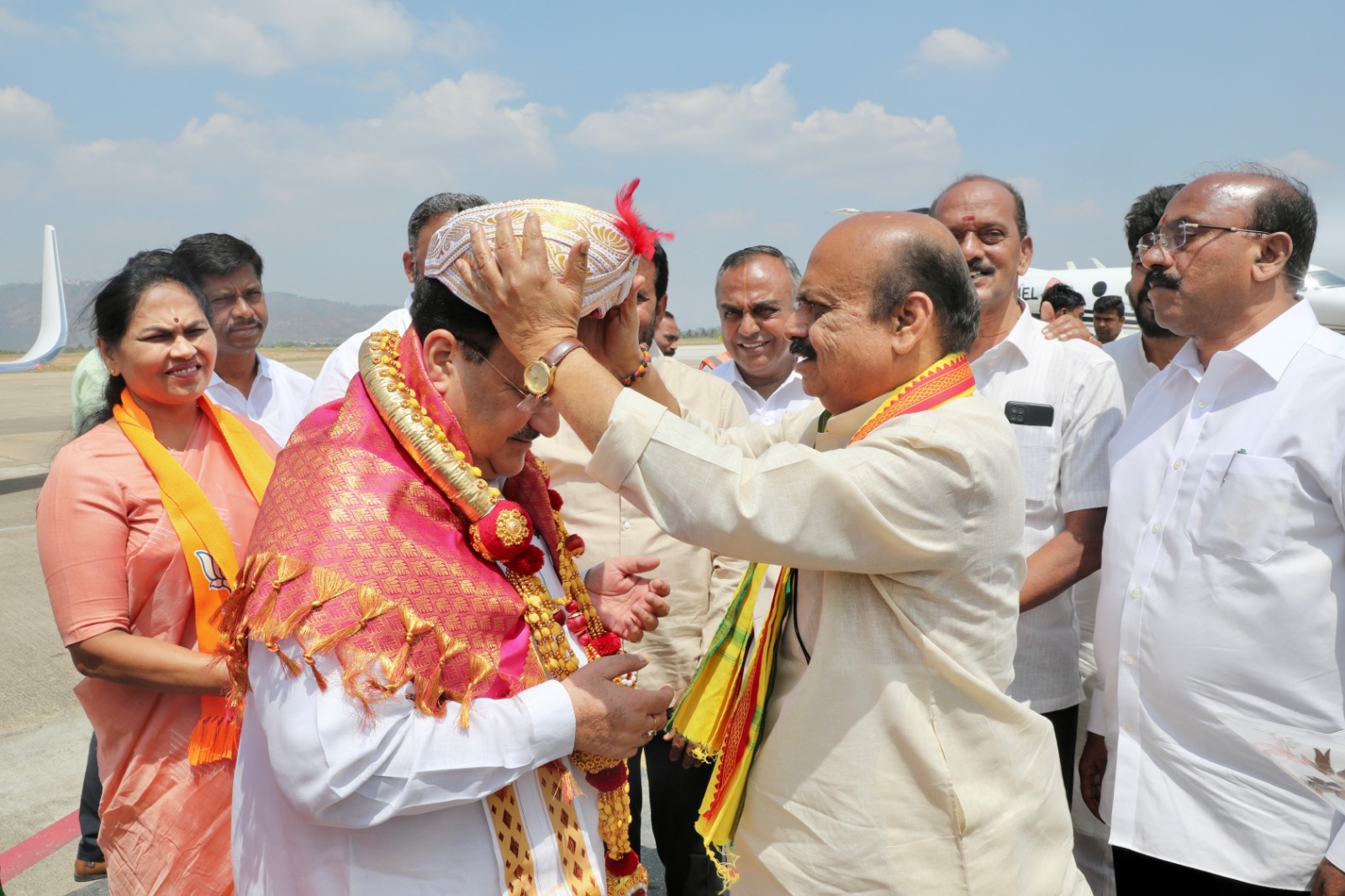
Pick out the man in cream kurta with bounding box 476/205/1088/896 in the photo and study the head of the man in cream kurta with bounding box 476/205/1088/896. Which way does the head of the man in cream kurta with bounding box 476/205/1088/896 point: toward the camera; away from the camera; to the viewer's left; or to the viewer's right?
to the viewer's left

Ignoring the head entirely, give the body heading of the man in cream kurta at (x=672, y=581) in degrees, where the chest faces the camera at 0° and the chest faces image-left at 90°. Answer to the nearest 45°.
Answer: approximately 45°

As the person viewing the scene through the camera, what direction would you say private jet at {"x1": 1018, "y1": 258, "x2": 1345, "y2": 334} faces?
facing to the right of the viewer

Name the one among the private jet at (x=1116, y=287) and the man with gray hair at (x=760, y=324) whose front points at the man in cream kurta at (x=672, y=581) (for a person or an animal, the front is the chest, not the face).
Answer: the man with gray hair

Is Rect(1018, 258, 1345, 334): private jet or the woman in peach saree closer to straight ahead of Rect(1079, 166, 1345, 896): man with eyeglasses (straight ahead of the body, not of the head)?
the woman in peach saree

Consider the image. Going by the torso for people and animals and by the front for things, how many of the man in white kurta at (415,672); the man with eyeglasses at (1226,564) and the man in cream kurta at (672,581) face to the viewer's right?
1

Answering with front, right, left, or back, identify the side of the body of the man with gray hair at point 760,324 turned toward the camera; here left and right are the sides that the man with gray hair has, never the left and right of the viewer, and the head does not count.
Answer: front

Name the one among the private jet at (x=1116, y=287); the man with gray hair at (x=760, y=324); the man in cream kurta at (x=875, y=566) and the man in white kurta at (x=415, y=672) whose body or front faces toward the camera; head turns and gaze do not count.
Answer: the man with gray hair

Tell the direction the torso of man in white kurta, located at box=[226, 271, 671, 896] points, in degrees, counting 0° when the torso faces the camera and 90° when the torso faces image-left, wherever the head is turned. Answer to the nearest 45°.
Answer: approximately 270°

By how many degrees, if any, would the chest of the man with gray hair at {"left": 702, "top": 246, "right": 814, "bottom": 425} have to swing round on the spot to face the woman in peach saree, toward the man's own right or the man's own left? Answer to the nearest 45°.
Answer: approximately 45° to the man's own right

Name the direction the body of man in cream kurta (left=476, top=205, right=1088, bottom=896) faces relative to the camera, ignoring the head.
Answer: to the viewer's left

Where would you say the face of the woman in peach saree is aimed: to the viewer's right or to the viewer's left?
to the viewer's right
